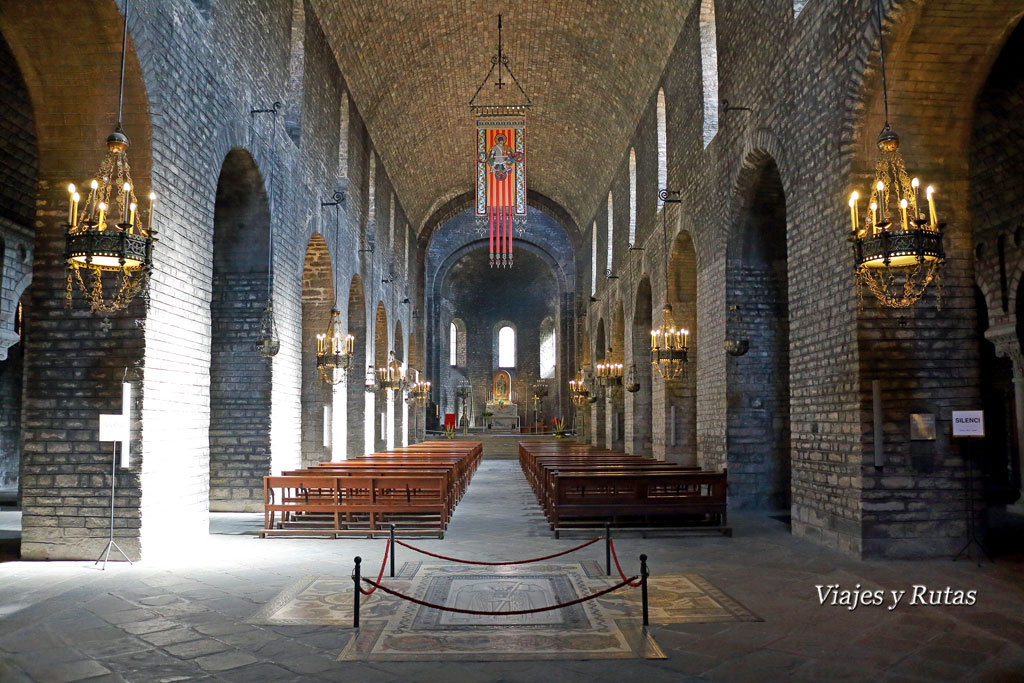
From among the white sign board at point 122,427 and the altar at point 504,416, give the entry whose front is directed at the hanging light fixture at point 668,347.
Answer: the altar

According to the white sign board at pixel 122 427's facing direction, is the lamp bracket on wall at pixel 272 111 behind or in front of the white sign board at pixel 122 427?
behind

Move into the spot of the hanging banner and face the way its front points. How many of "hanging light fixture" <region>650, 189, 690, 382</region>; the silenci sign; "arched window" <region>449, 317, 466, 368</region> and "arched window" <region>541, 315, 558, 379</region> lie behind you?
2

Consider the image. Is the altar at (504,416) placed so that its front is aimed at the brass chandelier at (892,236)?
yes

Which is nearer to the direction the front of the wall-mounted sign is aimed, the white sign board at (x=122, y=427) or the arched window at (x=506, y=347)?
the white sign board

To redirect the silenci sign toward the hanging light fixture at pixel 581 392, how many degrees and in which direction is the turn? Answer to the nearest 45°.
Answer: approximately 135° to its right

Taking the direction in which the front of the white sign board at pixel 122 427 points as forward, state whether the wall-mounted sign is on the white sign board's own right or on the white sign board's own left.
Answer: on the white sign board's own left

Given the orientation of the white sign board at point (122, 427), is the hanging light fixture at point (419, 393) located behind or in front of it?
behind

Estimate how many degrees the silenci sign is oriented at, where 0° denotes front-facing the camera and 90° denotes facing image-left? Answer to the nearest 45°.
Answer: approximately 0°
